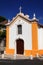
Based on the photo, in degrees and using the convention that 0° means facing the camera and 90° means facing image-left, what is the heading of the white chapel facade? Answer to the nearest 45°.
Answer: approximately 45°
